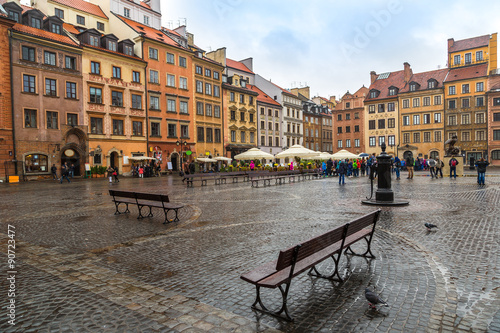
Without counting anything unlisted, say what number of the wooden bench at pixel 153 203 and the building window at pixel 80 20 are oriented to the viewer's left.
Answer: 0

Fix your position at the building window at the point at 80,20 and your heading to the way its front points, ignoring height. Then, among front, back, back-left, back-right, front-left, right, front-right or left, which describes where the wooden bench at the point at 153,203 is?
front-right

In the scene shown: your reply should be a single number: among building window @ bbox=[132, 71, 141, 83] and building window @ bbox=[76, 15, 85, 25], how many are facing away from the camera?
0

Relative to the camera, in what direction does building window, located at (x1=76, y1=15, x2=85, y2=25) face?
facing the viewer and to the right of the viewer

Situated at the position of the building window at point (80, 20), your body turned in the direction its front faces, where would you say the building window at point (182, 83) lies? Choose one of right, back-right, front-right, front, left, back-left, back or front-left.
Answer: front-left
